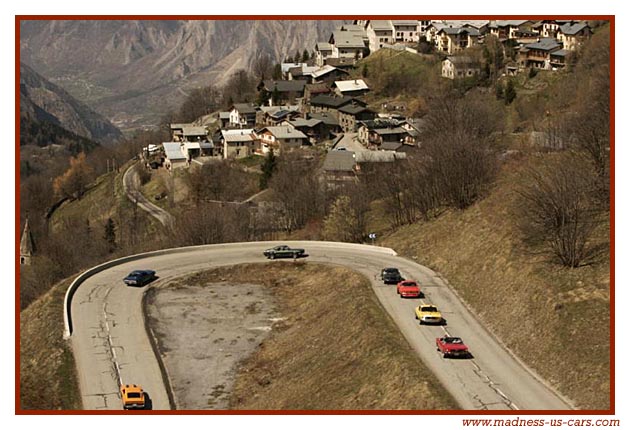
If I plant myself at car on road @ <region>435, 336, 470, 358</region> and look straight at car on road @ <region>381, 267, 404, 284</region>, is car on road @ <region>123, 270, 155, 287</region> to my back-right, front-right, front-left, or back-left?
front-left

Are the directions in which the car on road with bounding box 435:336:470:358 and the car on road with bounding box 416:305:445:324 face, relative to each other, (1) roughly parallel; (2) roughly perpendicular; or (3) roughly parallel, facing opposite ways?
roughly parallel
